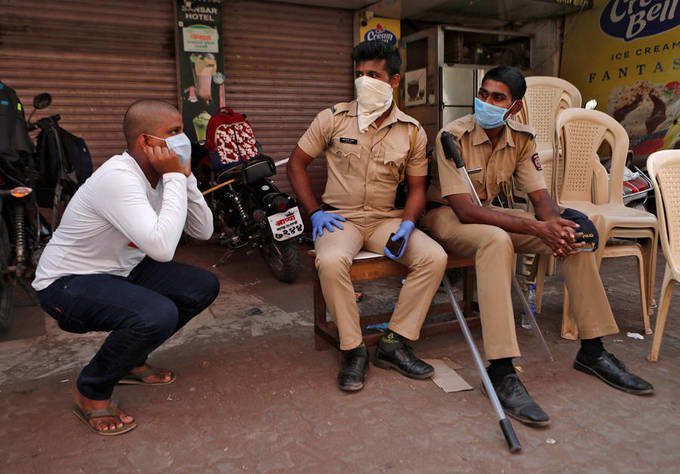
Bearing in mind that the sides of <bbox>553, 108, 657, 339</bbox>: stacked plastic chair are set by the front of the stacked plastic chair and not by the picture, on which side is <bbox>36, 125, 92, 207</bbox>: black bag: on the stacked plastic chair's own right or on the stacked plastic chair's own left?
on the stacked plastic chair's own right

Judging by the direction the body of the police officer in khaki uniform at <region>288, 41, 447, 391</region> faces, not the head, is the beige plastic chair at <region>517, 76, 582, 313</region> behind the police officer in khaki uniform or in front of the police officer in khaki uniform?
behind

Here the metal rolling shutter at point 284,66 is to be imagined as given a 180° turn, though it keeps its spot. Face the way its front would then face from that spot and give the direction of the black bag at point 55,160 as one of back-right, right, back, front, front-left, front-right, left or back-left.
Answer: back-left

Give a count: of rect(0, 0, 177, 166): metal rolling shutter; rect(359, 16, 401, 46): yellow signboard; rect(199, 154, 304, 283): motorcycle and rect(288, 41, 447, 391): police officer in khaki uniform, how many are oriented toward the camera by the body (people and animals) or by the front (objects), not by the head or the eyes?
3

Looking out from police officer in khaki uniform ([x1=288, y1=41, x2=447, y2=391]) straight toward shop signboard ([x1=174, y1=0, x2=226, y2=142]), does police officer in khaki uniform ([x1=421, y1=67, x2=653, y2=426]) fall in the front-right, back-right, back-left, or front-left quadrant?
back-right

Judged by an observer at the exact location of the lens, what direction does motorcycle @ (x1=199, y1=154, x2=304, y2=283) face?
facing away from the viewer and to the left of the viewer
